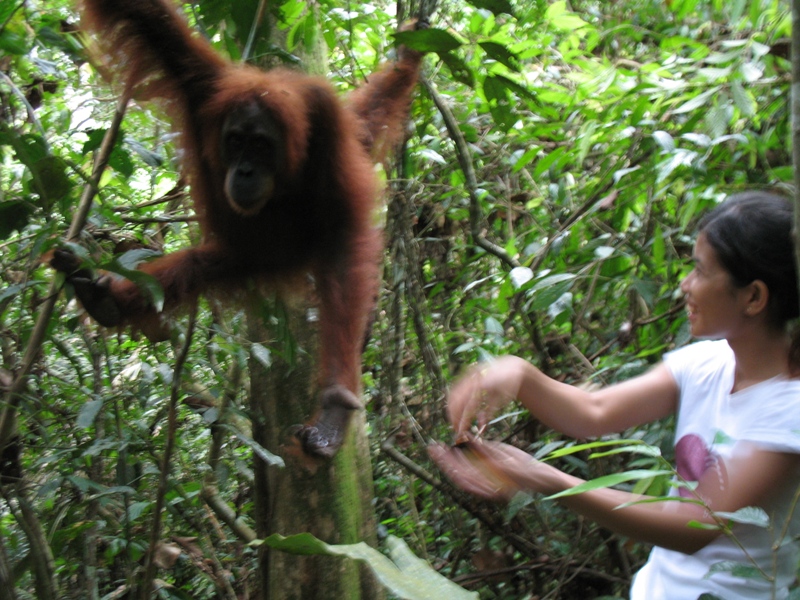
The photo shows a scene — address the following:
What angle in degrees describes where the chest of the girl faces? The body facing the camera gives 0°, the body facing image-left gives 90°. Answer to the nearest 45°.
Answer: approximately 45°

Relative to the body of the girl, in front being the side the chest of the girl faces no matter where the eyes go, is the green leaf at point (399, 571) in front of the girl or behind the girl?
in front

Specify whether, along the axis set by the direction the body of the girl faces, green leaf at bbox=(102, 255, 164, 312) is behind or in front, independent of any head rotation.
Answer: in front

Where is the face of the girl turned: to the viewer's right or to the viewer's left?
to the viewer's left
